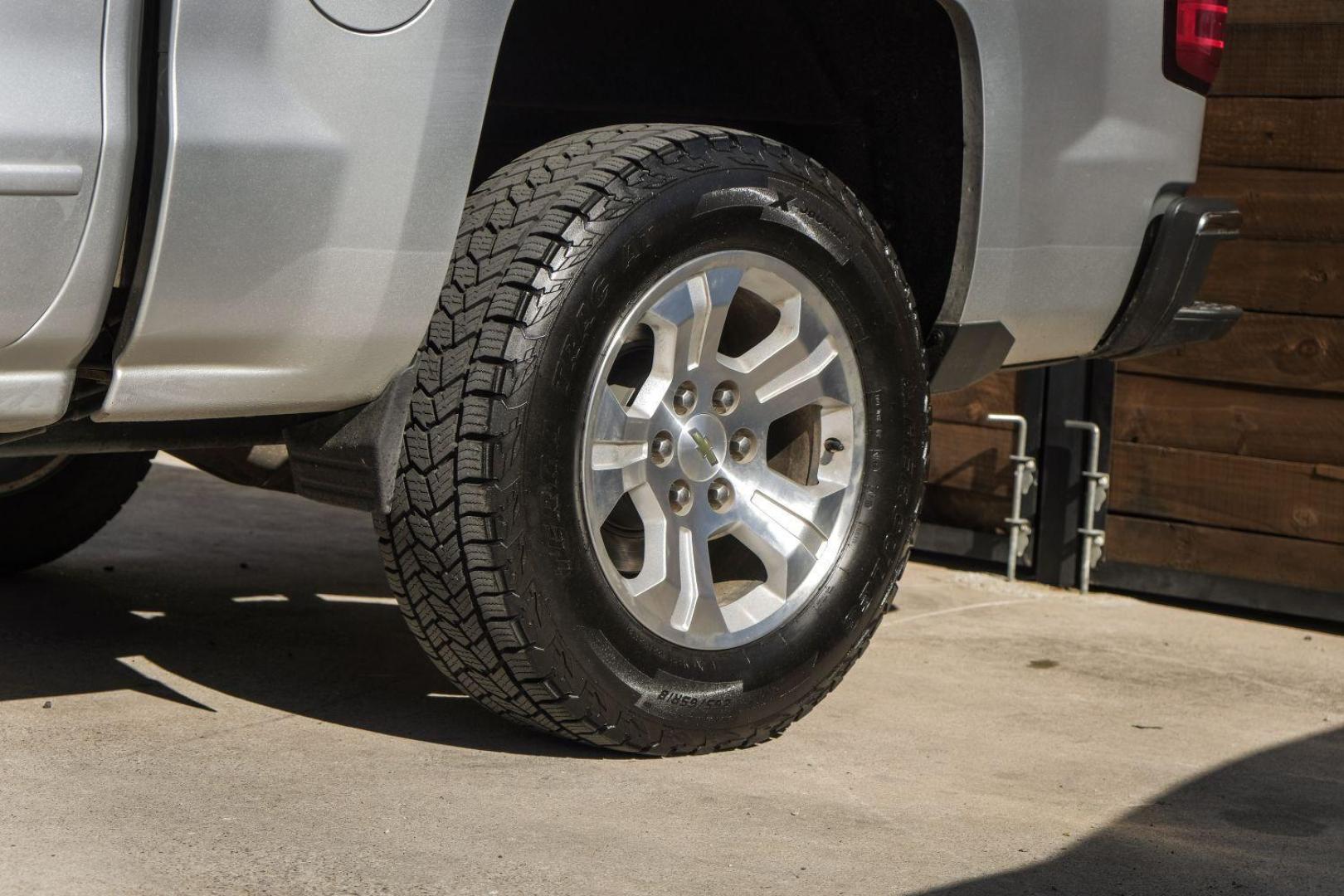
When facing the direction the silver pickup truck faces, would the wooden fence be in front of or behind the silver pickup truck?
behind
